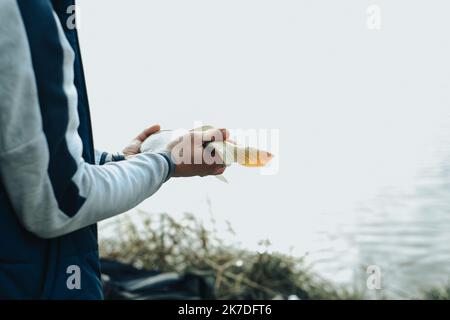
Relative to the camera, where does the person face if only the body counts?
to the viewer's right
